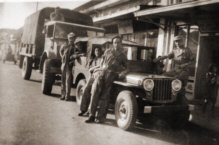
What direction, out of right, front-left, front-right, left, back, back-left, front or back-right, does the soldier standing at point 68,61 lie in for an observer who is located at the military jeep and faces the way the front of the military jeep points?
back

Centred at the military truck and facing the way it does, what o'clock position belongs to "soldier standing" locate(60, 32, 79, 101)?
The soldier standing is roughly at 1 o'clock from the military truck.

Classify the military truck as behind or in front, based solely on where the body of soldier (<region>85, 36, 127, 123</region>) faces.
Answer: behind

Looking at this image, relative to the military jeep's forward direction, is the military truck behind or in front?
behind

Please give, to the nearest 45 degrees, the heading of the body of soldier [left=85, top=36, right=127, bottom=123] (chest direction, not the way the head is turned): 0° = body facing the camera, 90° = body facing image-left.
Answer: approximately 0°

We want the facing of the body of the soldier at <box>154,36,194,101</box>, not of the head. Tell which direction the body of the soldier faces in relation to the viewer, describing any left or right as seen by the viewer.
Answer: facing the viewer and to the left of the viewer

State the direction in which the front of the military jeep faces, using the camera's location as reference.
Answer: facing the viewer and to the right of the viewer

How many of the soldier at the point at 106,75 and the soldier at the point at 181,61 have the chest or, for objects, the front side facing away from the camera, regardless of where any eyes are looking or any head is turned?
0
